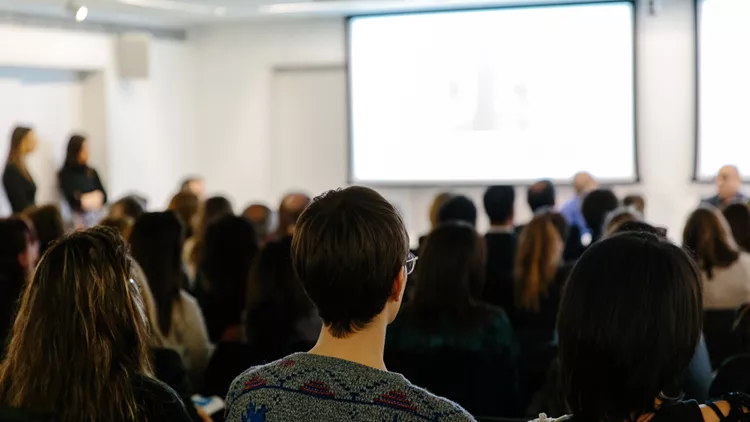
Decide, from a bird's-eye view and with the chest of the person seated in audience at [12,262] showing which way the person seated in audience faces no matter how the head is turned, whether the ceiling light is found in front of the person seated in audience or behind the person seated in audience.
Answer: in front

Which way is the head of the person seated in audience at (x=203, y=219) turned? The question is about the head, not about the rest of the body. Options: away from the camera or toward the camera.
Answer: away from the camera

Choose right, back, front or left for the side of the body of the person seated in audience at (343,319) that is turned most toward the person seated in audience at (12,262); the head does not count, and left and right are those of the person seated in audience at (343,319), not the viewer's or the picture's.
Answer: left

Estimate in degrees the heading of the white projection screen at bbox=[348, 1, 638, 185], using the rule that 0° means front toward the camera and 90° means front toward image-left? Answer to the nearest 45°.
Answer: approximately 0°

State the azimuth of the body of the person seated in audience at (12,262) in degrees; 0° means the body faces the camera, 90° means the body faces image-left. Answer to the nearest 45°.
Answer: approximately 225°

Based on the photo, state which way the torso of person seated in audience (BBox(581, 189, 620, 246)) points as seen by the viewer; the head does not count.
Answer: away from the camera

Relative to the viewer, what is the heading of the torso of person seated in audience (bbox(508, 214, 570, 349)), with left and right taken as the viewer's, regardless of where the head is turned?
facing away from the viewer

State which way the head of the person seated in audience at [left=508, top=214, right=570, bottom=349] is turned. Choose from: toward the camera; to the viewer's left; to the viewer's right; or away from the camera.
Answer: away from the camera

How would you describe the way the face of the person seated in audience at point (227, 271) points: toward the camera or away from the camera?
away from the camera

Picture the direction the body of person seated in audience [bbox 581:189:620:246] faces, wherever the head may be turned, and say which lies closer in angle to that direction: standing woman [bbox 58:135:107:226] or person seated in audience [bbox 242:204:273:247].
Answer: the standing woman

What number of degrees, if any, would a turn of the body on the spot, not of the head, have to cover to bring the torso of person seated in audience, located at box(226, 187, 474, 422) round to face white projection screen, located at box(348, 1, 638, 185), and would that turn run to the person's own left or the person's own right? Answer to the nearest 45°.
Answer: approximately 45° to the person's own left

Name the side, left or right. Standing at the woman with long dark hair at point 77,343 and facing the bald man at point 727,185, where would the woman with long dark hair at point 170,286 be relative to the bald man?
left

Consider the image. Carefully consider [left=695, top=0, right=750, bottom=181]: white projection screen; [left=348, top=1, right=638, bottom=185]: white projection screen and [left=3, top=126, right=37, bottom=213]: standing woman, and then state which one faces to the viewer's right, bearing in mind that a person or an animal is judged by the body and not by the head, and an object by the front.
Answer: the standing woman
